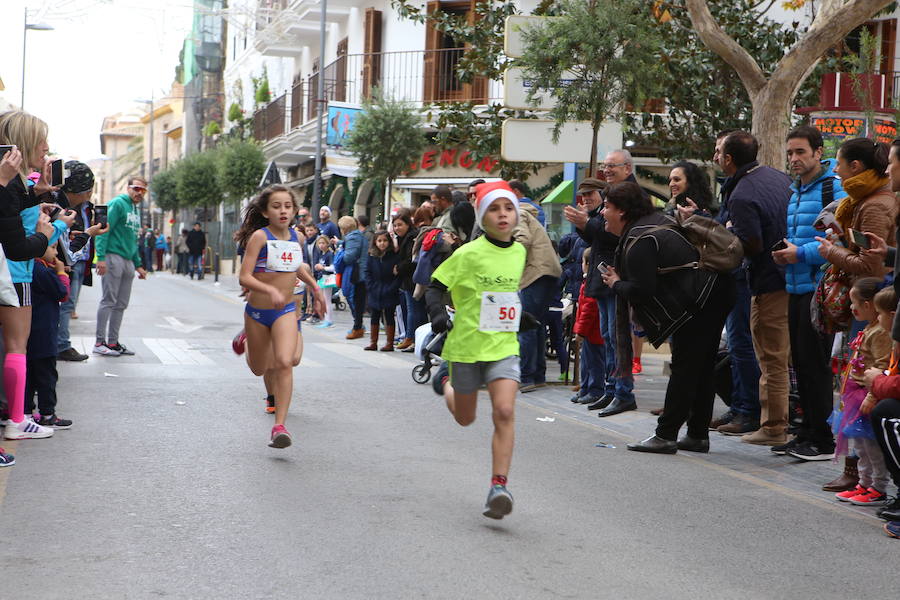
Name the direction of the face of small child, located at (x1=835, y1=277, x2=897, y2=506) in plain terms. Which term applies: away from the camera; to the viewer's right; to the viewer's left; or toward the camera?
to the viewer's left

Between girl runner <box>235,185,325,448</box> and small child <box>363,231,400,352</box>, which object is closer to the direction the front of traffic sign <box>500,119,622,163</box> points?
the small child

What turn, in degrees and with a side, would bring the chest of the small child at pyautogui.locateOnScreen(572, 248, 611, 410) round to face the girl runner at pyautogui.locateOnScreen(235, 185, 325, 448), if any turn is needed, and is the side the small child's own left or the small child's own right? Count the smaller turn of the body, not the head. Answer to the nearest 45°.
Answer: approximately 45° to the small child's own left

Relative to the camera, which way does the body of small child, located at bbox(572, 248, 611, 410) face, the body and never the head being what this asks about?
to the viewer's left

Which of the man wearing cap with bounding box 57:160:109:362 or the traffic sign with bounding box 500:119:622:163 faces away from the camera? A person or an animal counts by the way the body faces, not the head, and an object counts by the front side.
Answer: the traffic sign

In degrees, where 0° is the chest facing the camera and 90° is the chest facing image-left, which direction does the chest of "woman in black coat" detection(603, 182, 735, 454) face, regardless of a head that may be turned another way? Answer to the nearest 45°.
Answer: approximately 90°

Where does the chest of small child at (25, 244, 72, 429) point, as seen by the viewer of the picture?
to the viewer's right

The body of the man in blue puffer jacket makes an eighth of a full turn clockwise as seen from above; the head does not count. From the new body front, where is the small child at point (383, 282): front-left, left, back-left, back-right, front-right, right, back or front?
front-right

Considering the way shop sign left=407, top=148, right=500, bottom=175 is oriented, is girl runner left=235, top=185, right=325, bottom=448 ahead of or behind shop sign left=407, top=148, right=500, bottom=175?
ahead

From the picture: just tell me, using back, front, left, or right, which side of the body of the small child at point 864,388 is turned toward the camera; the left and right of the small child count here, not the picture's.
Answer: left

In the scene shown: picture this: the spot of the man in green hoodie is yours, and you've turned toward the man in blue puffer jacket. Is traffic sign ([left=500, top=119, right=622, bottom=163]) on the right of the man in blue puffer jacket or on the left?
left

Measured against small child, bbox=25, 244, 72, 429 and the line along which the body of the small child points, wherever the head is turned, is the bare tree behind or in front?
in front

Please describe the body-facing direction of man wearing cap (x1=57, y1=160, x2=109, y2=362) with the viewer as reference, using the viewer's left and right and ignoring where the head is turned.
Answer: facing to the right of the viewer

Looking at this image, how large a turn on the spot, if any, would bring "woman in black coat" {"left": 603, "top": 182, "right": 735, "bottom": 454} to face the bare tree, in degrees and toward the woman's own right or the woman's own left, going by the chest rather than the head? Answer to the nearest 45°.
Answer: approximately 90° to the woman's own right
